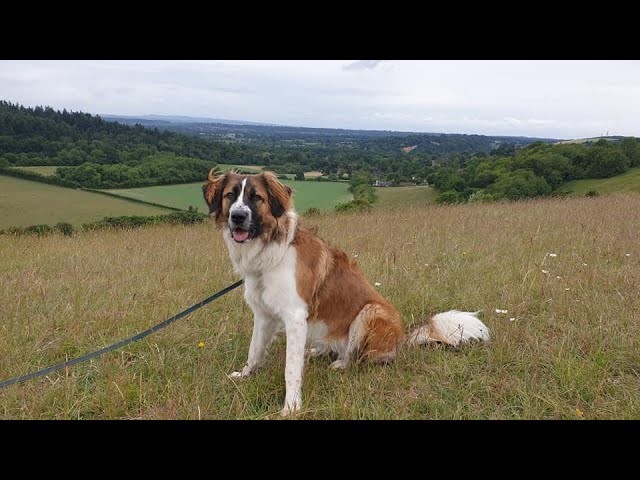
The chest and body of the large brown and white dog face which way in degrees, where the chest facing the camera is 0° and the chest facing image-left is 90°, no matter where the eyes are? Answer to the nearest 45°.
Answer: approximately 45°

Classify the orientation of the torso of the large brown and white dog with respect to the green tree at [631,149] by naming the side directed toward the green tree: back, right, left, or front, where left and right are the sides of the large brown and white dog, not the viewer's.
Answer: back

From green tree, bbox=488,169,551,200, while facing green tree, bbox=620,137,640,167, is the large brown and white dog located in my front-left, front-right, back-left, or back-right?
back-right

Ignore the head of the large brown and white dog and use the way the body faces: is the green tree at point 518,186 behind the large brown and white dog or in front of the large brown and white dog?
behind
